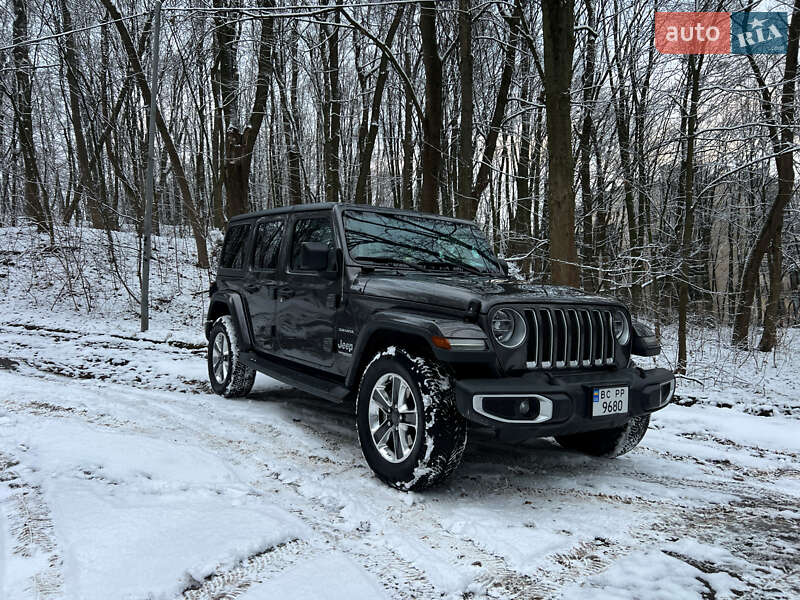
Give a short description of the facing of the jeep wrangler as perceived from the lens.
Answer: facing the viewer and to the right of the viewer
